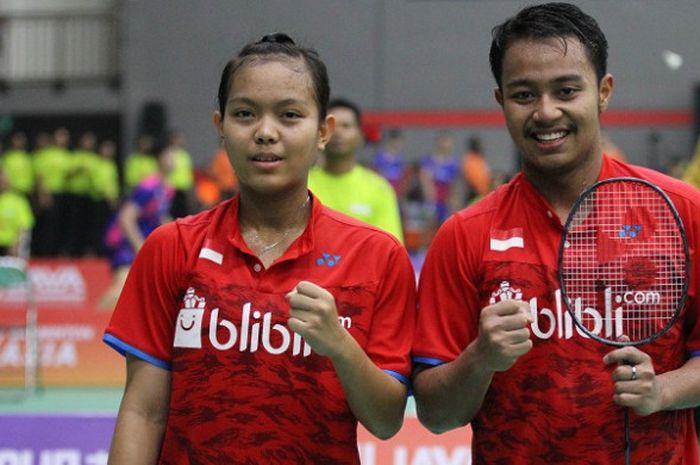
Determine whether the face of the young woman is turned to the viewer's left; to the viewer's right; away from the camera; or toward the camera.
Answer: toward the camera

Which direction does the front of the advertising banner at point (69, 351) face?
toward the camera

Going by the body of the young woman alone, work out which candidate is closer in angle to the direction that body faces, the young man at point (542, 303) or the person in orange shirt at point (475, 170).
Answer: the young man

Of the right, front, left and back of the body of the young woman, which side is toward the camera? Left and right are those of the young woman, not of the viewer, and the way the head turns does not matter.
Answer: front

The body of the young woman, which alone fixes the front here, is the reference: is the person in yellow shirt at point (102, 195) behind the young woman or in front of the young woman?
behind

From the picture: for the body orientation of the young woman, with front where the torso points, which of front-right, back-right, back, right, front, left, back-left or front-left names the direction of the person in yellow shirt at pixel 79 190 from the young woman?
back

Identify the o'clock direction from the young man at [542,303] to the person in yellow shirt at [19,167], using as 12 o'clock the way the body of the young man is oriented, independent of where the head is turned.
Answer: The person in yellow shirt is roughly at 5 o'clock from the young man.

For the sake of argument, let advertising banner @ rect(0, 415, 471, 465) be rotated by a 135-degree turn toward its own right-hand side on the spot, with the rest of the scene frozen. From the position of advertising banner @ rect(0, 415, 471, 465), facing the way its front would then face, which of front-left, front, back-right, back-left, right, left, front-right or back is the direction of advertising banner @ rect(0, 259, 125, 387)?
front-right

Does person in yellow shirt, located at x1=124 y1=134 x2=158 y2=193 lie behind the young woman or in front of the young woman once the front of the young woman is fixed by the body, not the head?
behind

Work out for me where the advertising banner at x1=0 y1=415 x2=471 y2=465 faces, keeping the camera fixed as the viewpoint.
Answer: facing the viewer
